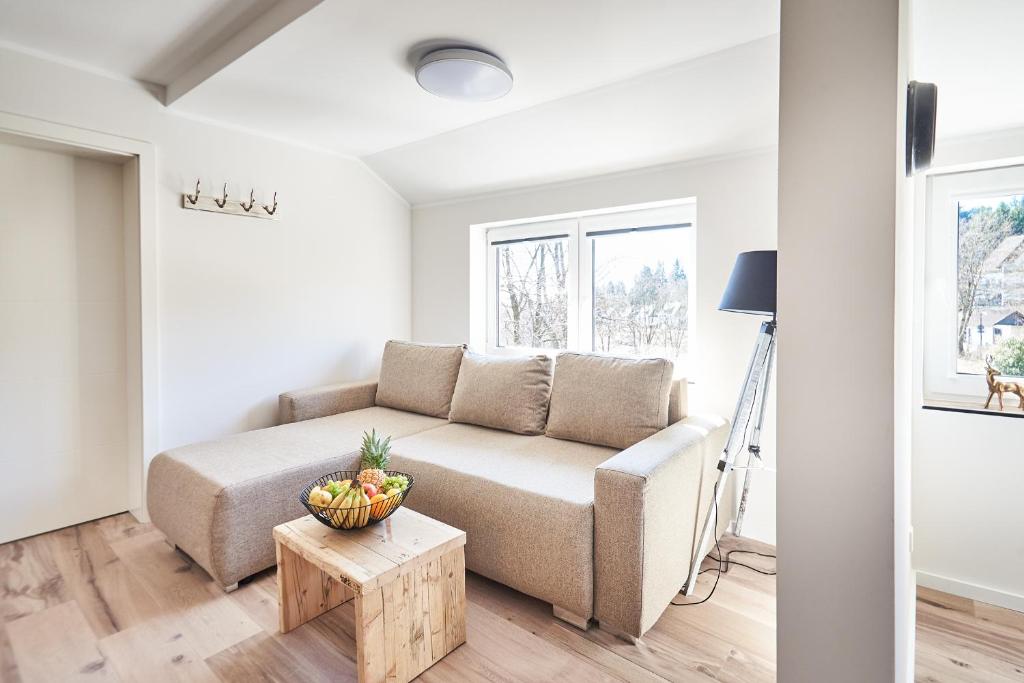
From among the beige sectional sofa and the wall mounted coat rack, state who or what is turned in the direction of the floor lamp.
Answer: the wall mounted coat rack

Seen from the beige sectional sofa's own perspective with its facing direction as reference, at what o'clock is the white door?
The white door is roughly at 2 o'clock from the beige sectional sofa.

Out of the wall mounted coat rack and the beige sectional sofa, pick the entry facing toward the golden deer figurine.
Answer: the wall mounted coat rack

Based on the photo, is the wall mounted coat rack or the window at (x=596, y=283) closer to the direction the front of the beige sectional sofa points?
the wall mounted coat rack

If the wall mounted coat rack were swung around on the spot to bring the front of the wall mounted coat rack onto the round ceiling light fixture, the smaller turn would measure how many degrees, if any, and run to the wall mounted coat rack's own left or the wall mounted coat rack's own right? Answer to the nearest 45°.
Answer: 0° — it already faces it

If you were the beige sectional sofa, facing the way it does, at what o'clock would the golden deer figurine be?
The golden deer figurine is roughly at 8 o'clock from the beige sectional sofa.

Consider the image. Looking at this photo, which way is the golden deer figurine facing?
to the viewer's left

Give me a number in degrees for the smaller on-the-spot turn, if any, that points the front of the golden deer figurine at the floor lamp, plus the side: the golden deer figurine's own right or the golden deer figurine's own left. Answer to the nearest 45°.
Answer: approximately 45° to the golden deer figurine's own left

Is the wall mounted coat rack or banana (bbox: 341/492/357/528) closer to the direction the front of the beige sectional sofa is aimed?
the banana

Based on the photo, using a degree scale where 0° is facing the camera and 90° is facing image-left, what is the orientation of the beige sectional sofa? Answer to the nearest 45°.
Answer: approximately 45°

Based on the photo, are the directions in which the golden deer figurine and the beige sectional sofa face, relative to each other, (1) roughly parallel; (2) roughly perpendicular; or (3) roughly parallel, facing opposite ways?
roughly perpendicular

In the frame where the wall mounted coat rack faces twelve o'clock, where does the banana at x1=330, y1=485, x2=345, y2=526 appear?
The banana is roughly at 1 o'clock from the wall mounted coat rack.

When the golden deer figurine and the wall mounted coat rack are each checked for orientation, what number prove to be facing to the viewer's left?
1

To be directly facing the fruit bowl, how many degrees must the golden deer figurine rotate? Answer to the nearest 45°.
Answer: approximately 45° to its left
